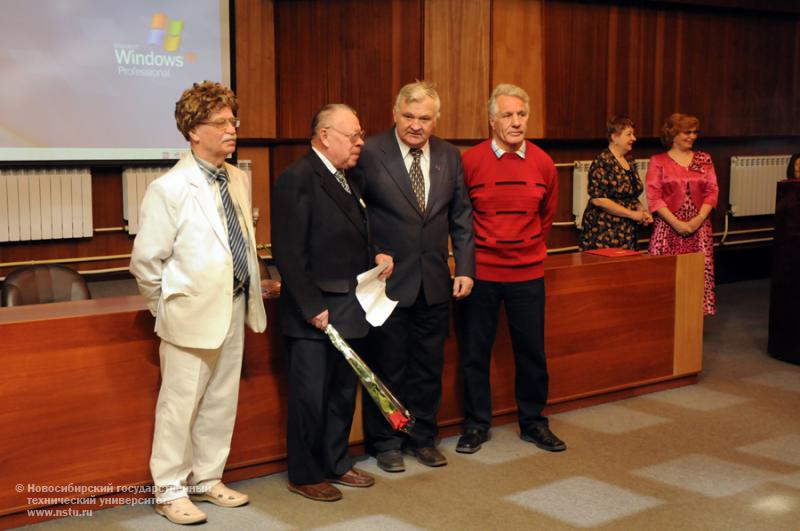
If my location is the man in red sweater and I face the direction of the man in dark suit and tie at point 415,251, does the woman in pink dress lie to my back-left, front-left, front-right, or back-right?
back-right

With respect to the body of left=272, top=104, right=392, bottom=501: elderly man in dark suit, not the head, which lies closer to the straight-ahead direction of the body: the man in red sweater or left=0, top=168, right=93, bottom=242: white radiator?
the man in red sweater

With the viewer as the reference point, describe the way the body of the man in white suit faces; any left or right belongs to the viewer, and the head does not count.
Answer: facing the viewer and to the right of the viewer

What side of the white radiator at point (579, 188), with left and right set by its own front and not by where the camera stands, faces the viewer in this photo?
front

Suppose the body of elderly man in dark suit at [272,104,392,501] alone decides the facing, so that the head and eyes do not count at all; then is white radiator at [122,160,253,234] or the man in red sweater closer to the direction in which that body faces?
the man in red sweater

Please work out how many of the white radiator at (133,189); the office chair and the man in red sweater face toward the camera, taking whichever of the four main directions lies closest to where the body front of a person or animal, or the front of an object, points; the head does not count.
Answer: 3

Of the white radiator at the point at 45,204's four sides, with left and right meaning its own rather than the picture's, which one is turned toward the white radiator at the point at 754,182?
left

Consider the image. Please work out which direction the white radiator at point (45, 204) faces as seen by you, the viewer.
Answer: facing the viewer

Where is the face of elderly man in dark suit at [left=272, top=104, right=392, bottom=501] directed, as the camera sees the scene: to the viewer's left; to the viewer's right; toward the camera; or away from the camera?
to the viewer's right

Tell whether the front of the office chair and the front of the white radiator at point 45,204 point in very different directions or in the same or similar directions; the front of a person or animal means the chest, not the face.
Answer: same or similar directions

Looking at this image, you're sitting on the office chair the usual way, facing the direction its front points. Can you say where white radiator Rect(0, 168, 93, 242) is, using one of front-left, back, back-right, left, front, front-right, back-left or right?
back

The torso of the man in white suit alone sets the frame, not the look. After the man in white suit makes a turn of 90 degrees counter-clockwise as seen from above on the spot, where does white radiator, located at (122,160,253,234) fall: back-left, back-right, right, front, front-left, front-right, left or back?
front-left

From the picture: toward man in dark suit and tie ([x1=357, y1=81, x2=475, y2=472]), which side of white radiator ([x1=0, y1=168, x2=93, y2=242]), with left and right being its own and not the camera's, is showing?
front

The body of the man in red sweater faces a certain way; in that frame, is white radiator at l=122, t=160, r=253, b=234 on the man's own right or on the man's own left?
on the man's own right

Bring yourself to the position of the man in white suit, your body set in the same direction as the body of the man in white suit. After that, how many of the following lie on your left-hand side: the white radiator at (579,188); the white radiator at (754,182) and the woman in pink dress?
3

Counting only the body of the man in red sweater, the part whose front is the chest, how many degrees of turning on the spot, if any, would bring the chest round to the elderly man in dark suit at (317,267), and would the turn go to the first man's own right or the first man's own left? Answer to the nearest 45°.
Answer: approximately 45° to the first man's own right

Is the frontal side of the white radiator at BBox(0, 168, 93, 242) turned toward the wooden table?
yes
